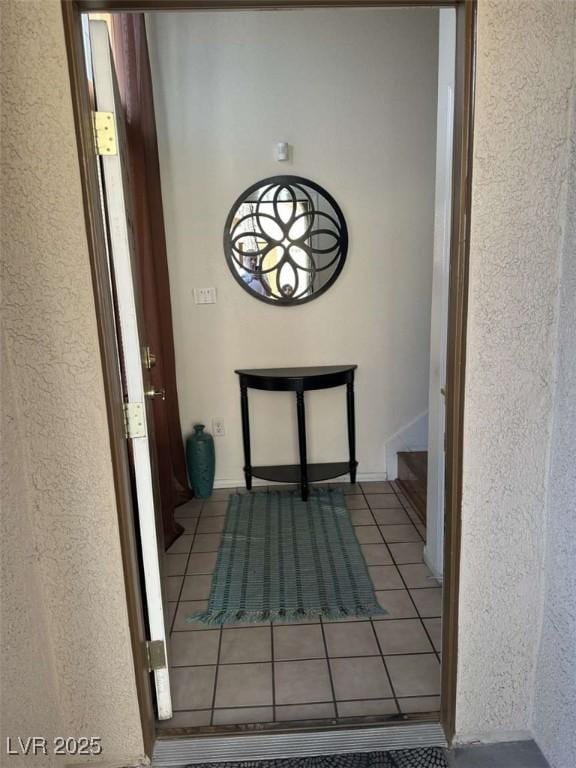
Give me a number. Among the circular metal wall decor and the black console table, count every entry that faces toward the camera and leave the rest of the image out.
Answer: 2

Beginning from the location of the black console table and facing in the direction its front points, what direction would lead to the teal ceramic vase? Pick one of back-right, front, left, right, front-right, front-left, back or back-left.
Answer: right

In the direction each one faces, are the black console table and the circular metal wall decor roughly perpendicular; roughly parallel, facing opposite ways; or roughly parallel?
roughly parallel

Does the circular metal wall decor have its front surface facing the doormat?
yes

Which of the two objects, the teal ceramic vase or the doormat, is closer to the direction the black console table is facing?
the doormat

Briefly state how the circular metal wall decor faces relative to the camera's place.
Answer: facing the viewer

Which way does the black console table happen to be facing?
toward the camera
